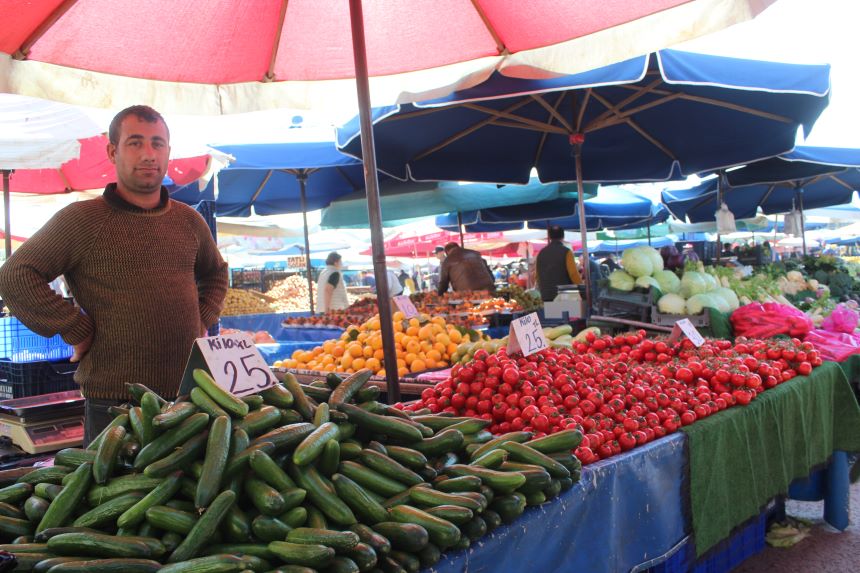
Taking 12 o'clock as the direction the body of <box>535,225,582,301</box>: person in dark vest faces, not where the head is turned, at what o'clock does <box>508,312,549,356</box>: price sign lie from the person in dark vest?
The price sign is roughly at 6 o'clock from the person in dark vest.

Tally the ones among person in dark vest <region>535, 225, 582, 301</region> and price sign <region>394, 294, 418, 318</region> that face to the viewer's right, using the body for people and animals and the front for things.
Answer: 0

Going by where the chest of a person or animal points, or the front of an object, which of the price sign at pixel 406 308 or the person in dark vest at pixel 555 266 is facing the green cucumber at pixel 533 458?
the price sign

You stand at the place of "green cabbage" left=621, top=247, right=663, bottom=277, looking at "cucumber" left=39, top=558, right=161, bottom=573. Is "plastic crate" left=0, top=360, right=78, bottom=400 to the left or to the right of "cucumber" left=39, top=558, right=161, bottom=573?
right

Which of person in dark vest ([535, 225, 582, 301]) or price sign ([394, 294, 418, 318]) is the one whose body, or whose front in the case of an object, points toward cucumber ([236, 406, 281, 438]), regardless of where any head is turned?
the price sign

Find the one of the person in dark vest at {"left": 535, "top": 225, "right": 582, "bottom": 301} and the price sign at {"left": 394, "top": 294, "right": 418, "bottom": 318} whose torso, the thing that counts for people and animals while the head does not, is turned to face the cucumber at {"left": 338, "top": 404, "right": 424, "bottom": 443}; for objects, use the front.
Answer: the price sign

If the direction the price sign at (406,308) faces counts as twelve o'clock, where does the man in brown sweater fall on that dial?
The man in brown sweater is roughly at 1 o'clock from the price sign.

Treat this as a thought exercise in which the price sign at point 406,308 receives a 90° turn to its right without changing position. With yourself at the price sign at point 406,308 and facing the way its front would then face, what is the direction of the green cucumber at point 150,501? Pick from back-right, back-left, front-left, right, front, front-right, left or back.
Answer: left

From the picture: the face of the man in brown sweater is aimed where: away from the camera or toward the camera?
toward the camera

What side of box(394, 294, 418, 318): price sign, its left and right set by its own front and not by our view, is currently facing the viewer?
front

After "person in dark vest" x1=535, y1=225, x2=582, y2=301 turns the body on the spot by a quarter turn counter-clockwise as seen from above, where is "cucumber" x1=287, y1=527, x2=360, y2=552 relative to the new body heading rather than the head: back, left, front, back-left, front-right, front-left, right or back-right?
left

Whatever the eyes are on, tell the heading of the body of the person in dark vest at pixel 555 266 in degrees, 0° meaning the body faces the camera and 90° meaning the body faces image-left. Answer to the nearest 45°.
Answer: approximately 180°

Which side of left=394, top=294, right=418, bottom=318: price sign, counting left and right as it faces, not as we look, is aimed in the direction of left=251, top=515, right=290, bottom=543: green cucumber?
front

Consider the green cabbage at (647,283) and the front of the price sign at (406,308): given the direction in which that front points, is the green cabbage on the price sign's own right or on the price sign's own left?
on the price sign's own left
